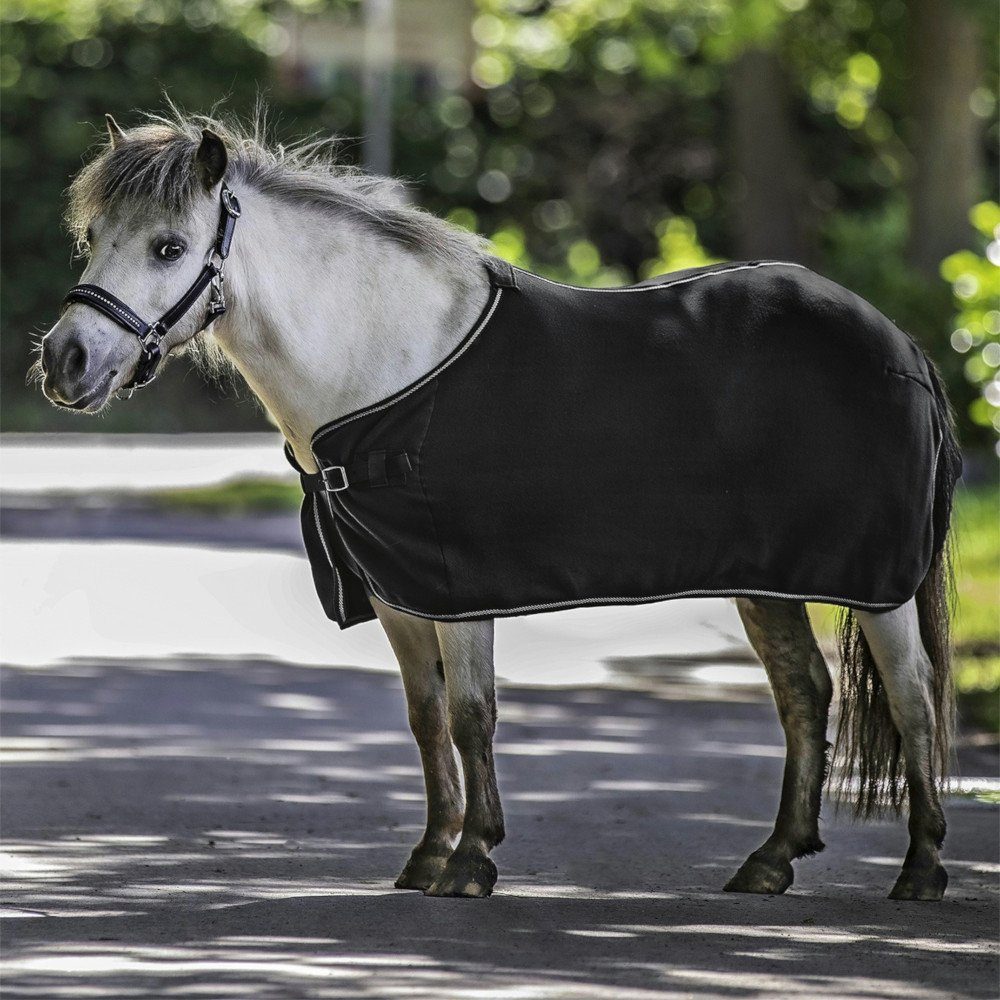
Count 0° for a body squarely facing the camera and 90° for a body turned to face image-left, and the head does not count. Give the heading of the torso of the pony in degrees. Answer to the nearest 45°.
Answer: approximately 90°

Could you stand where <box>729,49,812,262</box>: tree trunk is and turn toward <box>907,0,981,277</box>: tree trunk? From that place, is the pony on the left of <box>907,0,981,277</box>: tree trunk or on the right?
right

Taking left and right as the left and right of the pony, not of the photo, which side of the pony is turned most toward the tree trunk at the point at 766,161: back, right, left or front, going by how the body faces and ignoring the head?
right

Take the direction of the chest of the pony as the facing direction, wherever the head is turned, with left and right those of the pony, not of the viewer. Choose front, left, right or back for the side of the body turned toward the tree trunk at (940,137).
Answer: right
